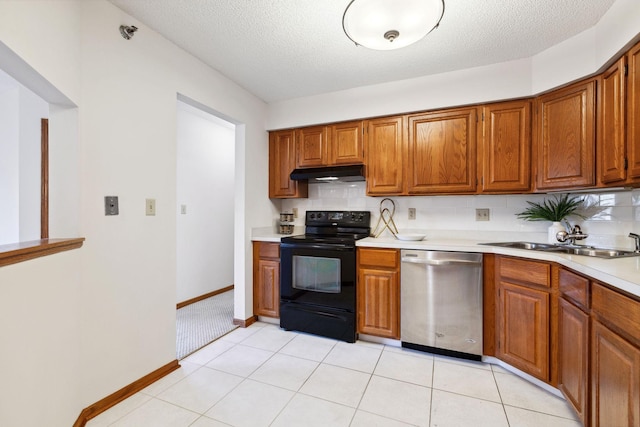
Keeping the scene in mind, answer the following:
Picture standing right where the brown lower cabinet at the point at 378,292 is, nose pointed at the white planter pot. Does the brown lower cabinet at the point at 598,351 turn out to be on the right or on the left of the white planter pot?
right

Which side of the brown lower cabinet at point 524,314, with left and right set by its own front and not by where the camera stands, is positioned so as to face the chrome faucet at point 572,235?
back

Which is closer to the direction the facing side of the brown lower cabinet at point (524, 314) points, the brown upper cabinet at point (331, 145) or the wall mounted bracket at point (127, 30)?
the wall mounted bracket

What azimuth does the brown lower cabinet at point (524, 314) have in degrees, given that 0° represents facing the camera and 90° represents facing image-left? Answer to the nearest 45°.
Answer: approximately 45°

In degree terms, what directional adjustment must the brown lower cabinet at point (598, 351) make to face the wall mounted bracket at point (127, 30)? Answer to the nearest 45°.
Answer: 0° — it already faces it

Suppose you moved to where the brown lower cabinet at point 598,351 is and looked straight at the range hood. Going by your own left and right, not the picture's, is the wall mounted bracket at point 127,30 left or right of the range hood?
left

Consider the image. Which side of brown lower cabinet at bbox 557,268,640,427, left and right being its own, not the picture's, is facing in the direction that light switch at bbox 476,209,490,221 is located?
right

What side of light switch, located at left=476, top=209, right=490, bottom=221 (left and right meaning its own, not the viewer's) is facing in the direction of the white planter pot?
left
